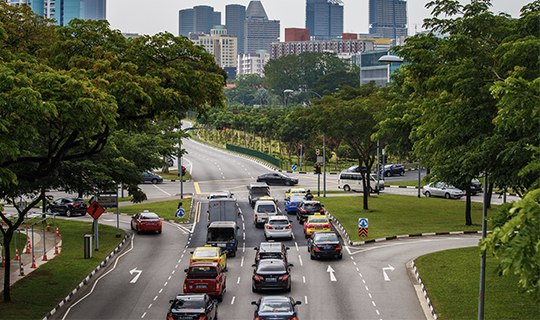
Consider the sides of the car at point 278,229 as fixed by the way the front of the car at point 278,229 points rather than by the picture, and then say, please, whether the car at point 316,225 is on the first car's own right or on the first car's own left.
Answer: on the first car's own right

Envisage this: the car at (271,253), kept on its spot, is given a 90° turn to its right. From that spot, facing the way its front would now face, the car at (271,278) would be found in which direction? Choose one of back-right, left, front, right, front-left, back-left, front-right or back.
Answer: right

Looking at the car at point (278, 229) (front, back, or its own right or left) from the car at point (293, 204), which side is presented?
front

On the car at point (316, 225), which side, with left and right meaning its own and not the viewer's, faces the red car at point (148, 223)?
left

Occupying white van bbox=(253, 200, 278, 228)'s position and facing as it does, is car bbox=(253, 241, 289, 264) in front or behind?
behind

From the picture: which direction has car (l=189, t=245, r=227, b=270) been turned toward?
away from the camera

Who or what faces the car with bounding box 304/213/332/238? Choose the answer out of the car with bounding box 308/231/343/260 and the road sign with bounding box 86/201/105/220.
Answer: the car with bounding box 308/231/343/260

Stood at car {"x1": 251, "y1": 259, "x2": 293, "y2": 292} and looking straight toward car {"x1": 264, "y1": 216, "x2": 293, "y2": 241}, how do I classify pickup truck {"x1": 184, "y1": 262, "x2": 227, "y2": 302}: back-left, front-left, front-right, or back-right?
back-left

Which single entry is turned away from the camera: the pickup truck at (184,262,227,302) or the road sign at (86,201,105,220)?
the pickup truck

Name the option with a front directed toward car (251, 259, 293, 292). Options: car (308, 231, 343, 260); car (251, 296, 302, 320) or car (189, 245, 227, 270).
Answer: car (251, 296, 302, 320)

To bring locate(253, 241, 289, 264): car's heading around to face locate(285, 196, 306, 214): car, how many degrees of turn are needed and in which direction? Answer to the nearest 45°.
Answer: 0° — it already faces it

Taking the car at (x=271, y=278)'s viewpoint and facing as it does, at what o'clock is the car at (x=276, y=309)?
the car at (x=276, y=309) is roughly at 6 o'clock from the car at (x=271, y=278).

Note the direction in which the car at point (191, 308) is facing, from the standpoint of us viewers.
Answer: facing away from the viewer

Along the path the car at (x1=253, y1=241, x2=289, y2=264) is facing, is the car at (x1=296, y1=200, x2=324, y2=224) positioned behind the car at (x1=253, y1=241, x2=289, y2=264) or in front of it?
in front
